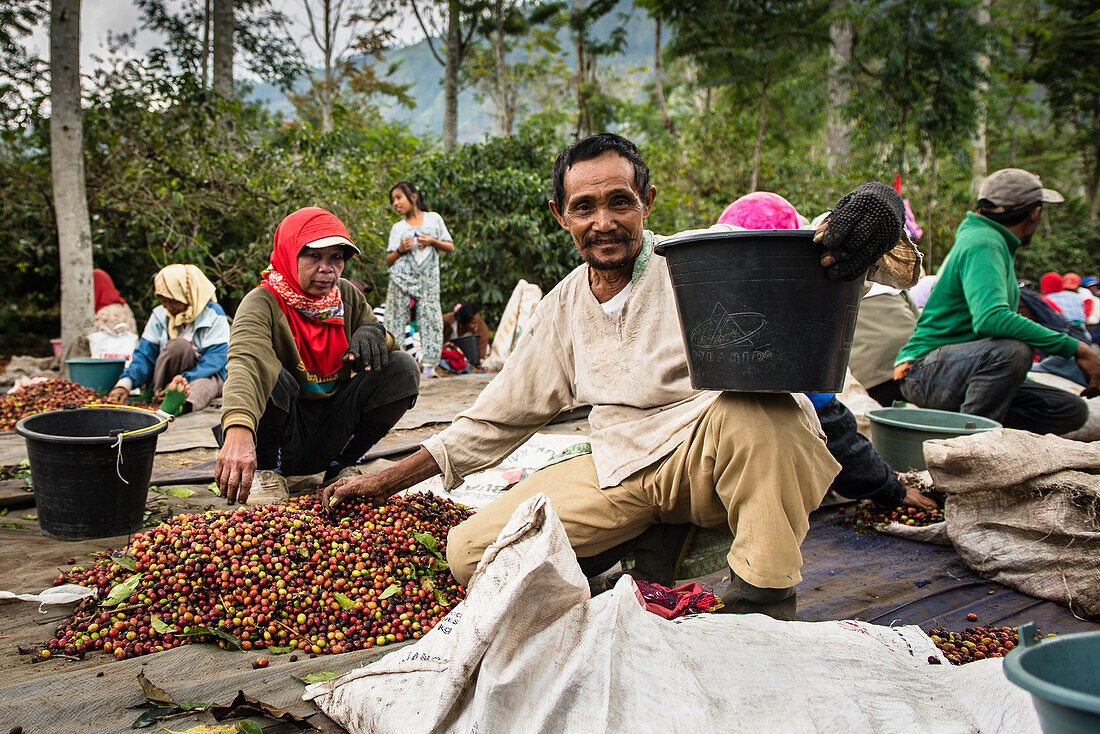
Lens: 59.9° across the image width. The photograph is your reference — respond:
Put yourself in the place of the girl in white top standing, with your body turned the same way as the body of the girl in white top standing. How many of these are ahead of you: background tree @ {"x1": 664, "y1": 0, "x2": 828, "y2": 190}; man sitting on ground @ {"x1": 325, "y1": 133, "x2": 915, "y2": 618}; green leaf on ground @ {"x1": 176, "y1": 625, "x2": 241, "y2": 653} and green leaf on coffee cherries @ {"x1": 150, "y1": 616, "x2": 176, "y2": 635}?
3

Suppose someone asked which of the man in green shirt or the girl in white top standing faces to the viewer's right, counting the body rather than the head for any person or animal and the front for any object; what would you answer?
the man in green shirt

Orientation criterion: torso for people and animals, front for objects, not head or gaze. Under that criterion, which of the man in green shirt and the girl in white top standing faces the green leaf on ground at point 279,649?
the girl in white top standing

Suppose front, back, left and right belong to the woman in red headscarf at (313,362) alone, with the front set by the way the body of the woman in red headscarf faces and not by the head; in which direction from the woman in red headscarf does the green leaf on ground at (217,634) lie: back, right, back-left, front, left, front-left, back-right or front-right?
front-right

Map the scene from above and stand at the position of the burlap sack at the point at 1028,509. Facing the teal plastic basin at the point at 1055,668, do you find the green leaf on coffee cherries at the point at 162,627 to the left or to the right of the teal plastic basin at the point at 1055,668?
right

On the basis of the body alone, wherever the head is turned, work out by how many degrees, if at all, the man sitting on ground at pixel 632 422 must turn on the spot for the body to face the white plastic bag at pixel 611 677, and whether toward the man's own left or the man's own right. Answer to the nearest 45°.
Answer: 0° — they already face it

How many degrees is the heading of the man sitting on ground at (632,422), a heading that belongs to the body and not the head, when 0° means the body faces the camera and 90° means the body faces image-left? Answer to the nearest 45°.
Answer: approximately 0°

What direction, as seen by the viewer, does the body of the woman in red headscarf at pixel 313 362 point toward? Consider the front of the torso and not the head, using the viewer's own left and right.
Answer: facing the viewer and to the right of the viewer

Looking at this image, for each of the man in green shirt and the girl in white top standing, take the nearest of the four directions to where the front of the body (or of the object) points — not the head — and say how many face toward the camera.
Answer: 1

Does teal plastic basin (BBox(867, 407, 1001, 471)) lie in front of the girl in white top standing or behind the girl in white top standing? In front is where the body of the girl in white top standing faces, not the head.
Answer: in front

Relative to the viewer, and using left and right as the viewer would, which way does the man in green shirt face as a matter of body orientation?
facing to the right of the viewer
